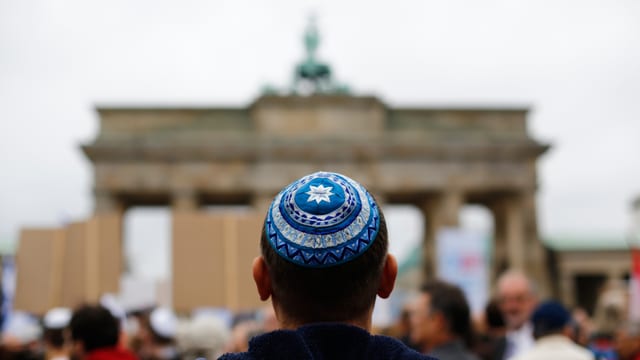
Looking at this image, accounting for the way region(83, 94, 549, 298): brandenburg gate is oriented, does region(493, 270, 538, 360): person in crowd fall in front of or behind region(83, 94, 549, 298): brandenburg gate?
in front

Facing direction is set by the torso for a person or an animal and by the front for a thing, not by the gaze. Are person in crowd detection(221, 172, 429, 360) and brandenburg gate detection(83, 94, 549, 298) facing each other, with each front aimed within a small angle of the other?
yes

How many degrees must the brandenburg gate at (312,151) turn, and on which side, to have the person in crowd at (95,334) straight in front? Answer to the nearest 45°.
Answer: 0° — it already faces them

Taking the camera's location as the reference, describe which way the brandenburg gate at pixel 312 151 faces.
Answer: facing the viewer

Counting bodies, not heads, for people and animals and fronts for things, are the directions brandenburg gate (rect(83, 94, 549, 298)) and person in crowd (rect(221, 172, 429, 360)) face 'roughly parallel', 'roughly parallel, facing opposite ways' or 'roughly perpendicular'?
roughly parallel, facing opposite ways

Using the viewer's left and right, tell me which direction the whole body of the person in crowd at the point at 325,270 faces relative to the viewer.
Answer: facing away from the viewer

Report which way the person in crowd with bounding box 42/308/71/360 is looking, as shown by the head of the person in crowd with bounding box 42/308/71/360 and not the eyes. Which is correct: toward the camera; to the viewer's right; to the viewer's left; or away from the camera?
away from the camera

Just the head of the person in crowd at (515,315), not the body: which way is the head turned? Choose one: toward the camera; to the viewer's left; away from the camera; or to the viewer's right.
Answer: toward the camera

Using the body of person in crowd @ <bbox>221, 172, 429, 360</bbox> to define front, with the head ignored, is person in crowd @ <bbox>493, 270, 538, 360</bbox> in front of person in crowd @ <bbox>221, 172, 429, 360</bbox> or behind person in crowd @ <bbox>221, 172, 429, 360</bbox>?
in front
